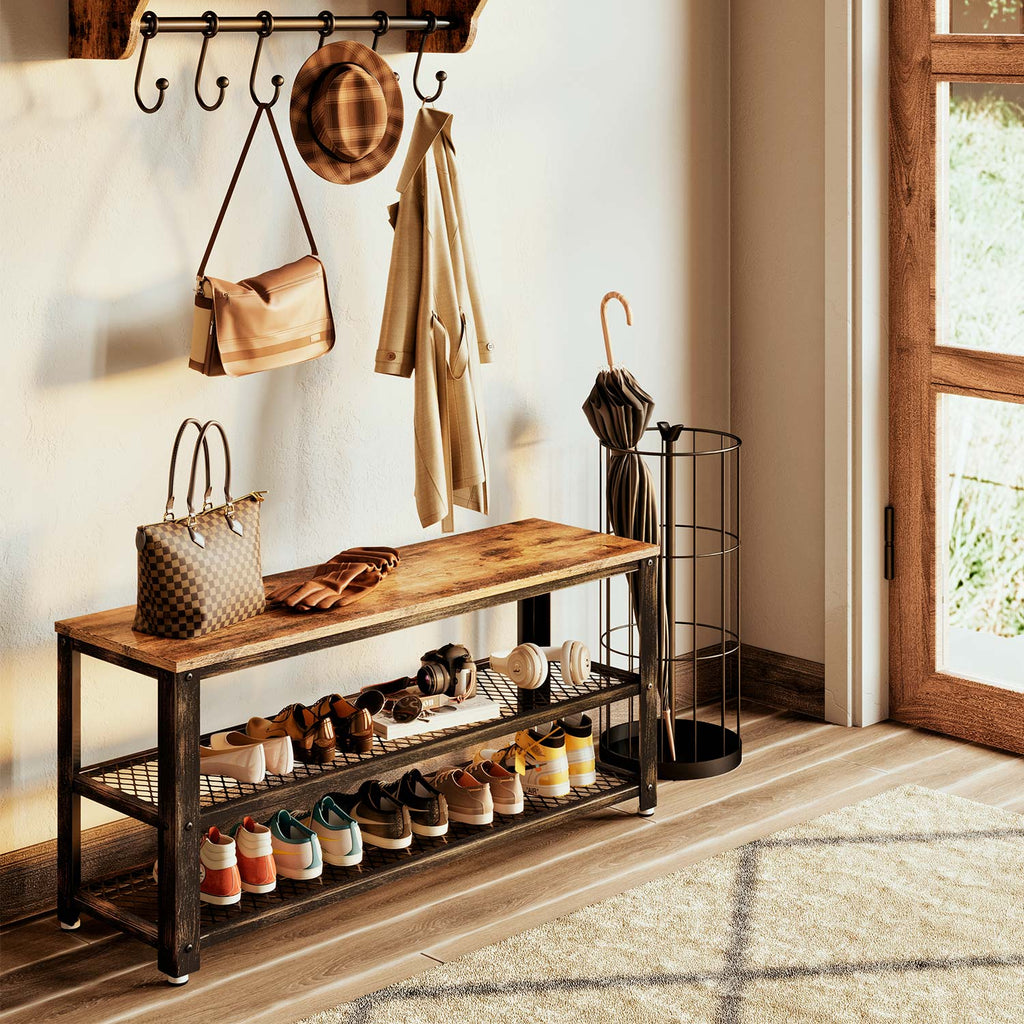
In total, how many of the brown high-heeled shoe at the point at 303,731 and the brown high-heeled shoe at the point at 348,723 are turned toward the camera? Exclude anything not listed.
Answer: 0

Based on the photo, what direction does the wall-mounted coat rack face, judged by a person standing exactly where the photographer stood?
facing the viewer and to the right of the viewer

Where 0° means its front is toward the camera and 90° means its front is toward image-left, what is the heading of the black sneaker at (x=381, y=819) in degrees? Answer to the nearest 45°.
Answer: approximately 135°

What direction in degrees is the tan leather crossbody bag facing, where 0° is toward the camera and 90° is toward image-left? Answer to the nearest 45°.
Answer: approximately 315°

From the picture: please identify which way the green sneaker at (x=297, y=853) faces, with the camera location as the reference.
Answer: facing away from the viewer and to the left of the viewer

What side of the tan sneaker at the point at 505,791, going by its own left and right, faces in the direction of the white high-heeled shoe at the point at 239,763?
left

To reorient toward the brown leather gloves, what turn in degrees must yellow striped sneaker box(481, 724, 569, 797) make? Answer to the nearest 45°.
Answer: approximately 90° to its left

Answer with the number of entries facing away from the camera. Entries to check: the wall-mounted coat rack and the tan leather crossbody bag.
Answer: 0

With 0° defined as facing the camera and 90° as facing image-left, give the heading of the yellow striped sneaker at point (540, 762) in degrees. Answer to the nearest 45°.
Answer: approximately 135°

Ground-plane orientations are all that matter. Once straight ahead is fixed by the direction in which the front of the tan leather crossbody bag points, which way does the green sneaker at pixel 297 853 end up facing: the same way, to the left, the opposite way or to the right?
the opposite way

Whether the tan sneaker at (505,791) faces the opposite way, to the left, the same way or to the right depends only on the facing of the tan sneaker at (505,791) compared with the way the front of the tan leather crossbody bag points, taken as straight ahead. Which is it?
the opposite way
